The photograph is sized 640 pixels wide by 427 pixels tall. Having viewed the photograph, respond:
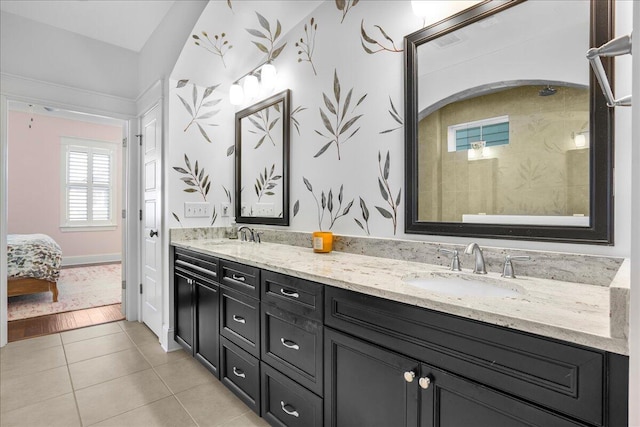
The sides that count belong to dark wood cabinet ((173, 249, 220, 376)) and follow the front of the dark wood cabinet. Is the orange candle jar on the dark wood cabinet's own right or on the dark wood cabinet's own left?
on the dark wood cabinet's own left

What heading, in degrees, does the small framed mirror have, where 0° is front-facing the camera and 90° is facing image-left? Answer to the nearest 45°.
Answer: approximately 45°

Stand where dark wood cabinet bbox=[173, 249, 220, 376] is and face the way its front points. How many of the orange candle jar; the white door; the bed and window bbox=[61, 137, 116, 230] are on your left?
1

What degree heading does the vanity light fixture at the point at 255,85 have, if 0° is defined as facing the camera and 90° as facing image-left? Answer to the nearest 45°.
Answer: approximately 45°

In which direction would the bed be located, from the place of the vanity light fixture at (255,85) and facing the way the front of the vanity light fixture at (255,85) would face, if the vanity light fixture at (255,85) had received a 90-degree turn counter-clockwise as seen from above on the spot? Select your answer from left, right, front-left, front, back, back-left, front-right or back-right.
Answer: back

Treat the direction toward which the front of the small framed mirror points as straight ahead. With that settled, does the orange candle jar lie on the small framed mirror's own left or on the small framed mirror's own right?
on the small framed mirror's own left

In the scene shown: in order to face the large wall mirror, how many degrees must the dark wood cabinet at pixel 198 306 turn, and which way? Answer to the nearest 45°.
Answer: approximately 90° to its left

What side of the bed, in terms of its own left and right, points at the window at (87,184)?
left

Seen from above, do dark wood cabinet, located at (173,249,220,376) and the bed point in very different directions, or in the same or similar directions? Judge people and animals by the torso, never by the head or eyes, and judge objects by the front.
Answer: very different directions

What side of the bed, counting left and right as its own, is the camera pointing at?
right

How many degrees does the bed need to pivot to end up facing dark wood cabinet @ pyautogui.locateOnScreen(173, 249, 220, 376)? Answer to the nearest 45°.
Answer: approximately 90° to its right

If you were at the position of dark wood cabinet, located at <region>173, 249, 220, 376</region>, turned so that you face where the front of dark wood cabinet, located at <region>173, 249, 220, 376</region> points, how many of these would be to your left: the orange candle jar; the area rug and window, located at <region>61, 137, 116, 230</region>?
1

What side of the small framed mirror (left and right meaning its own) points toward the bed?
right

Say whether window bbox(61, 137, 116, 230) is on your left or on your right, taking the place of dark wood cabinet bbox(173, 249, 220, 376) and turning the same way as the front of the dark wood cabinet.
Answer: on your right
